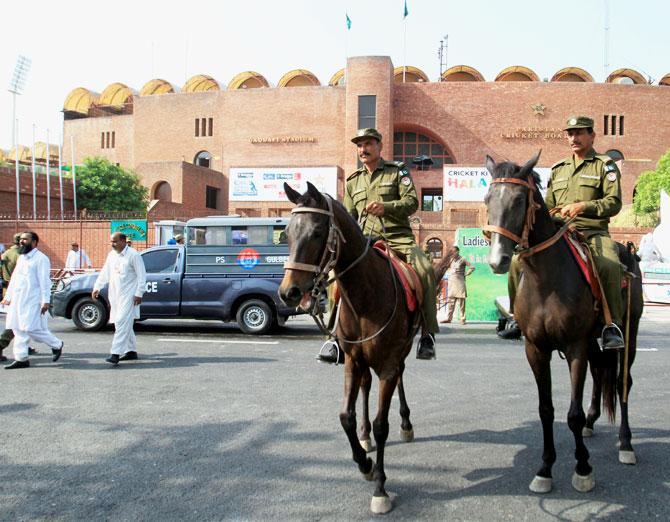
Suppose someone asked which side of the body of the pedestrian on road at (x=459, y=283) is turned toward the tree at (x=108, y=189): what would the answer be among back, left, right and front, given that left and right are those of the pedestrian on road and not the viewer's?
right

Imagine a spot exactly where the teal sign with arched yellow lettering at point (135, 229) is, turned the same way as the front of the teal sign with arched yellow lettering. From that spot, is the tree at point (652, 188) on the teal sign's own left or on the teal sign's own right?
on the teal sign's own left

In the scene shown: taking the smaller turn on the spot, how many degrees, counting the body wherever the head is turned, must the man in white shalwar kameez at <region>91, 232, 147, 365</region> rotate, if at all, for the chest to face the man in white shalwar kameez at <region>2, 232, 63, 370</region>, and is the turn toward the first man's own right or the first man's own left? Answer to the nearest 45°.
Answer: approximately 45° to the first man's own right

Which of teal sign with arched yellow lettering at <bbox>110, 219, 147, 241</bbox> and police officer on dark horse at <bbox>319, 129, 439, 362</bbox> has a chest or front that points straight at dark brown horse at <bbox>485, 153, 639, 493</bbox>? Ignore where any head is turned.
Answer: the teal sign with arched yellow lettering

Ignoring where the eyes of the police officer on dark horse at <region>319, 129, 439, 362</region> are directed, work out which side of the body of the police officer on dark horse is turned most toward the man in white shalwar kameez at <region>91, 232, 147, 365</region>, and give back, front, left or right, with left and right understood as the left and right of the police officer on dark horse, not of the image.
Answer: right

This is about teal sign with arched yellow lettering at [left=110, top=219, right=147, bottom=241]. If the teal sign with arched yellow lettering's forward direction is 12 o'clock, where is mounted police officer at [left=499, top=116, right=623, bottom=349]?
The mounted police officer is roughly at 12 o'clock from the teal sign with arched yellow lettering.

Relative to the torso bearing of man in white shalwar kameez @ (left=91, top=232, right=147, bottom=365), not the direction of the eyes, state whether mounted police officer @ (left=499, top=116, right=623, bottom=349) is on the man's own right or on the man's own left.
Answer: on the man's own left

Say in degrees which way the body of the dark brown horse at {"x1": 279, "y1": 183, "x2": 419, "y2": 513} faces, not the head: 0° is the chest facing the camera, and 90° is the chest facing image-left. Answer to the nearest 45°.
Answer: approximately 45°
